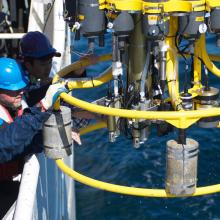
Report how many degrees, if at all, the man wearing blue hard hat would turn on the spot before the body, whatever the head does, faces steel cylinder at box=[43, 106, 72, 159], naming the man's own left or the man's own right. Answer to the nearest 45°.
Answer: approximately 45° to the man's own right

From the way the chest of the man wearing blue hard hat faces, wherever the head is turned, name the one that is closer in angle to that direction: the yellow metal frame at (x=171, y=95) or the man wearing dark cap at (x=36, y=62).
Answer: the yellow metal frame

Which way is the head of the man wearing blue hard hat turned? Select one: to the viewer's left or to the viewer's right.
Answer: to the viewer's right

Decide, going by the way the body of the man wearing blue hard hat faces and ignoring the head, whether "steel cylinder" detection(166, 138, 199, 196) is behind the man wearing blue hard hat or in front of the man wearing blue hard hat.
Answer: in front

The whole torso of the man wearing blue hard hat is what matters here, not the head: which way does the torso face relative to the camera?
to the viewer's right

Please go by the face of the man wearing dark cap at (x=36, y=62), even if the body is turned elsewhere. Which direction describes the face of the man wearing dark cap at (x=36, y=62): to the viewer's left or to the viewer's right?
to the viewer's right

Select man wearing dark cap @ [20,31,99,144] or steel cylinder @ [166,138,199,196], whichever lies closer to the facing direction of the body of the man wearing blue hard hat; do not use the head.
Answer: the steel cylinder

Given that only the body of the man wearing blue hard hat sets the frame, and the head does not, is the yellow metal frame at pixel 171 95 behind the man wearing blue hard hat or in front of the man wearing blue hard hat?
in front
